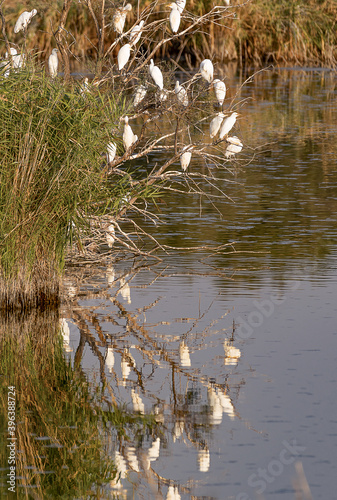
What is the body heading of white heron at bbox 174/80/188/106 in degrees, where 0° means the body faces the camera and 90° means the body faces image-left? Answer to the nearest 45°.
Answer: approximately 90°
